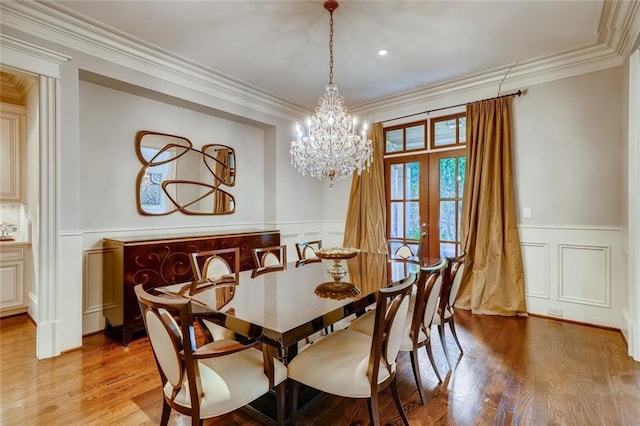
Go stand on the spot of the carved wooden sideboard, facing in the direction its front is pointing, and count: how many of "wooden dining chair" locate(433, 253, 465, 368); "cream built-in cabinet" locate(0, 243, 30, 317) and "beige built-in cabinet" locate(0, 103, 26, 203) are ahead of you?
1

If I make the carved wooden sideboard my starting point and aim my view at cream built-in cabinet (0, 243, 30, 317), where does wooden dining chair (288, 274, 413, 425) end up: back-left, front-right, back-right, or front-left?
back-left

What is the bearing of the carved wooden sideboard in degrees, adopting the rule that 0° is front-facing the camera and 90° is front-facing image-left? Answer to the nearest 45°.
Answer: approximately 315°

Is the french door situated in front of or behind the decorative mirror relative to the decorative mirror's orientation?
in front

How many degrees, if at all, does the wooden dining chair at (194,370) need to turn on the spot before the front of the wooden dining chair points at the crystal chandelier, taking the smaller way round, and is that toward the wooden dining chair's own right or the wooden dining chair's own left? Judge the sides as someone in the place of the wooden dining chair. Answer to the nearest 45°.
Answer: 0° — it already faces it

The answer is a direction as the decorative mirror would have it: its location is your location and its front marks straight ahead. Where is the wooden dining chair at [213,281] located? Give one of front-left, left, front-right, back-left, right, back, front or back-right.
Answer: front-right

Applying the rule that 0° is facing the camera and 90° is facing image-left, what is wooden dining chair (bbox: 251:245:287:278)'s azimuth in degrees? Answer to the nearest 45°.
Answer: approximately 315°

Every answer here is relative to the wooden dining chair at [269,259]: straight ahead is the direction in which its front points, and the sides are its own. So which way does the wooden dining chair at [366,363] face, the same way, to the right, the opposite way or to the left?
the opposite way

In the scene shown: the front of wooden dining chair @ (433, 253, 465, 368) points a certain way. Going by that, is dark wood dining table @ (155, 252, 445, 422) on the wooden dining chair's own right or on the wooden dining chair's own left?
on the wooden dining chair's own left

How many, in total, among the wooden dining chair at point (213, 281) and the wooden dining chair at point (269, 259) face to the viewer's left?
0

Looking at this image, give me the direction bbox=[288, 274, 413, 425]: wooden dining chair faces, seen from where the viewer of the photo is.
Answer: facing away from the viewer and to the left of the viewer

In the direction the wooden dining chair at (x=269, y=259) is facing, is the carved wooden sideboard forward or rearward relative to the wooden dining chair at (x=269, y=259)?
rearward

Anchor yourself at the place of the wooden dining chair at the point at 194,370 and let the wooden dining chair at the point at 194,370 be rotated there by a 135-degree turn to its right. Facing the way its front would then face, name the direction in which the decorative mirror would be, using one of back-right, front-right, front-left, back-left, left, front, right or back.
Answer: back
